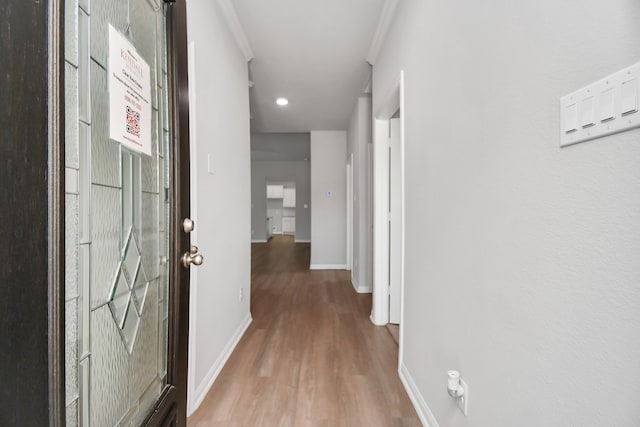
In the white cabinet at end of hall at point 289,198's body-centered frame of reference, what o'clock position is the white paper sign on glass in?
The white paper sign on glass is roughly at 12 o'clock from the white cabinet at end of hall.

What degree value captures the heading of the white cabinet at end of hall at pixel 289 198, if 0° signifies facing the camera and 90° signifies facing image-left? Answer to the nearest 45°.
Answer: approximately 0°

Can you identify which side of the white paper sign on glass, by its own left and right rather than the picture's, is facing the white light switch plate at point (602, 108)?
front

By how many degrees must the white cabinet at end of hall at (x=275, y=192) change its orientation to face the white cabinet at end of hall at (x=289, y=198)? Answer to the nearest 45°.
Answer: approximately 135° to its left

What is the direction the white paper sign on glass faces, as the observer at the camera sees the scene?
facing the viewer and to the right of the viewer

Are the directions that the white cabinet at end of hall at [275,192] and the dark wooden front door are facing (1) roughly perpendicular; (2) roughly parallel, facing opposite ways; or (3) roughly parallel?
roughly perpendicular

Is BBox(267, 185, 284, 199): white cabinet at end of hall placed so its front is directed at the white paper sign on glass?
yes

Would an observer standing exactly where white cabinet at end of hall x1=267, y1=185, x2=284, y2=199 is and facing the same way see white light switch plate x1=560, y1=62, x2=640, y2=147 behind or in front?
in front

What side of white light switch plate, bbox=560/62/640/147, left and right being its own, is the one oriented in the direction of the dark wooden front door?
front

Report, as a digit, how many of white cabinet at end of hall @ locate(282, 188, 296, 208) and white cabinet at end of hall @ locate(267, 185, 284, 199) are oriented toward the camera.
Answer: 2

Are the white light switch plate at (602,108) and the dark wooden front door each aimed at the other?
yes
